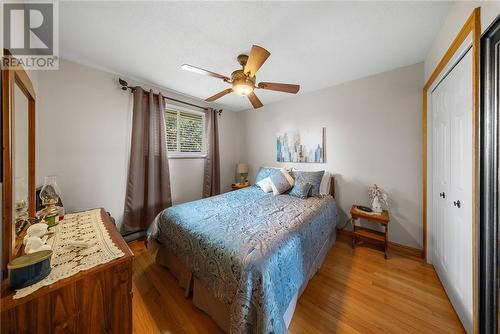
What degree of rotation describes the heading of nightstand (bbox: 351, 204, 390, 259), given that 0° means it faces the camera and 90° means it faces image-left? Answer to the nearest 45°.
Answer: approximately 45°

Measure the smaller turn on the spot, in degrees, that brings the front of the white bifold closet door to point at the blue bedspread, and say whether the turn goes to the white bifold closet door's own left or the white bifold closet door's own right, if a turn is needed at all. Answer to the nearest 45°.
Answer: approximately 45° to the white bifold closet door's own left

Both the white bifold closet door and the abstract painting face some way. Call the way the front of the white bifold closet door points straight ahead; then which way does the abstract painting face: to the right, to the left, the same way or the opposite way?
to the left

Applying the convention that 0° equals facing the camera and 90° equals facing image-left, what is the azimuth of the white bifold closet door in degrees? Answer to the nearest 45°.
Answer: approximately 90°

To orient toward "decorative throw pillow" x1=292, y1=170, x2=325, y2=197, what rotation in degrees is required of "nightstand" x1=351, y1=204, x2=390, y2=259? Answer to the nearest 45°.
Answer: approximately 45° to its right

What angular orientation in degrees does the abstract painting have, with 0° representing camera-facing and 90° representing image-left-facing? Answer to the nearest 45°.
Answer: approximately 45°

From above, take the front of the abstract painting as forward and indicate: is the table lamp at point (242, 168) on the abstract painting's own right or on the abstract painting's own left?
on the abstract painting's own right

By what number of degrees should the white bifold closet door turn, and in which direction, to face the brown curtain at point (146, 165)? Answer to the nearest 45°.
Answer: approximately 45° to its left
